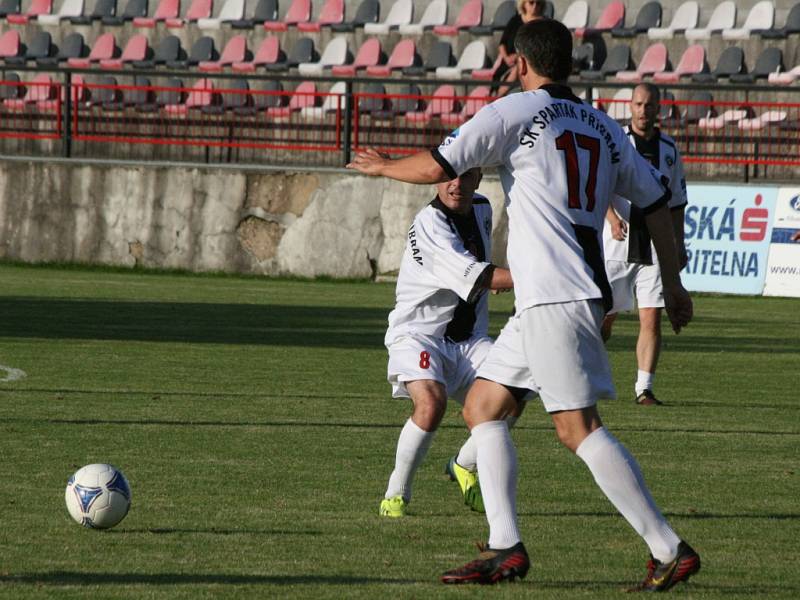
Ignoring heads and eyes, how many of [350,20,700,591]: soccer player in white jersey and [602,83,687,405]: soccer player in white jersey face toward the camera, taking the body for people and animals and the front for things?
1

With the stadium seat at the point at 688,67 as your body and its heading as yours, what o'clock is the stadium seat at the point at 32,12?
the stadium seat at the point at 32,12 is roughly at 2 o'clock from the stadium seat at the point at 688,67.

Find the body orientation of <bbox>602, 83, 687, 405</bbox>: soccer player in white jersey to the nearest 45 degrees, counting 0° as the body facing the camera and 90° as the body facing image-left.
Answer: approximately 0°

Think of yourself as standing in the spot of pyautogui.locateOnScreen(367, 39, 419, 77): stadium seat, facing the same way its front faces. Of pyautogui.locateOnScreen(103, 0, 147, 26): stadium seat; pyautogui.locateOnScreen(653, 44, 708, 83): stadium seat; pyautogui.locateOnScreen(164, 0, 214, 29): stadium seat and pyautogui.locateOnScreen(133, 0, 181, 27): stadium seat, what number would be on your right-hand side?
3

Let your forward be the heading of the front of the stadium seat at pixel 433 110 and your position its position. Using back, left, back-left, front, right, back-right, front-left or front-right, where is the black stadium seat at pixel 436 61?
back-right

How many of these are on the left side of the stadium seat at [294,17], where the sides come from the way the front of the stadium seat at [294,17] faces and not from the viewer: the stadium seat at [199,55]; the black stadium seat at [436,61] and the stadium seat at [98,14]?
1

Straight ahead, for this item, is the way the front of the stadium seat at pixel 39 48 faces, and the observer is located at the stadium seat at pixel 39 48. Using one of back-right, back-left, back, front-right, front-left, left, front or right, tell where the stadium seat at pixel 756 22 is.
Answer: left

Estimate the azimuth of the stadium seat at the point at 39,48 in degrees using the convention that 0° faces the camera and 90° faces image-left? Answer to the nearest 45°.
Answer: approximately 45°

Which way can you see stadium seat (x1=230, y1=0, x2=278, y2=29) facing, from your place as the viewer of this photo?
facing the viewer and to the left of the viewer

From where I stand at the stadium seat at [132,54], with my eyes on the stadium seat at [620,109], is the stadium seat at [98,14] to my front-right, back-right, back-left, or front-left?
back-left

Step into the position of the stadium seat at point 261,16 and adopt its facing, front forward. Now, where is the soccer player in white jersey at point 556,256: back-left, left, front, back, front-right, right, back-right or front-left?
front-left
